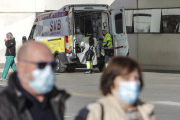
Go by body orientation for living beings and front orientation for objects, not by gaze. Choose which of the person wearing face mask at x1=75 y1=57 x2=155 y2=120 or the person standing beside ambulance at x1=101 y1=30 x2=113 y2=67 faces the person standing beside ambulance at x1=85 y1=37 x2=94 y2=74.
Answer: the person standing beside ambulance at x1=101 y1=30 x2=113 y2=67

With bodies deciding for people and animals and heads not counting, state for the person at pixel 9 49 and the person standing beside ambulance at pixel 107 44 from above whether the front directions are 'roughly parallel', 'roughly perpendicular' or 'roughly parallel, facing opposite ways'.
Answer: roughly parallel

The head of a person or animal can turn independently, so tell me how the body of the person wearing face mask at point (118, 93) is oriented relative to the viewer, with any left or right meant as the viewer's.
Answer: facing the viewer and to the right of the viewer

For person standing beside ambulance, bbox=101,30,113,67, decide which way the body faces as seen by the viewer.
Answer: to the viewer's left

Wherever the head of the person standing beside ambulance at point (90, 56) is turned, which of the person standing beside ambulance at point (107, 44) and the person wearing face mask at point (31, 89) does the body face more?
the person wearing face mask

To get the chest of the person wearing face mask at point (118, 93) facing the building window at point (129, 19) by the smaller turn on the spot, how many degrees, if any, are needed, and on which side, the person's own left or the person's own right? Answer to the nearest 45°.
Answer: approximately 135° to the person's own left

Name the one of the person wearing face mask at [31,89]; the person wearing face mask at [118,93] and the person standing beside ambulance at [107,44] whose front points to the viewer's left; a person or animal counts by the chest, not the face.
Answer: the person standing beside ambulance

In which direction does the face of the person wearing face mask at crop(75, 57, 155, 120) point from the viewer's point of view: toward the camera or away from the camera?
toward the camera

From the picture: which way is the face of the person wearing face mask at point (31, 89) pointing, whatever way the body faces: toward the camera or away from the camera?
toward the camera

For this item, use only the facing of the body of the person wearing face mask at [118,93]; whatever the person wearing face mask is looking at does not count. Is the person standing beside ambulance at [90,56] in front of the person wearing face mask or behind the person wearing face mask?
behind

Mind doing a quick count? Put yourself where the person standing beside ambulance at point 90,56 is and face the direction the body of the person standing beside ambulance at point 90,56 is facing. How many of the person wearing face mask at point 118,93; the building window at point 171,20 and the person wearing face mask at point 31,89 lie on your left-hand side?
2

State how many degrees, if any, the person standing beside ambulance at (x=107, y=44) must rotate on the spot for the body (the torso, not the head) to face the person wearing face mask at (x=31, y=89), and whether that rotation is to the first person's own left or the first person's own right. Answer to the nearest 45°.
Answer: approximately 90° to the first person's own left

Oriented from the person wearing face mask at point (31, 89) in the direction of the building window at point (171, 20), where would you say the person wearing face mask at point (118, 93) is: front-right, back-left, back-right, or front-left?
front-right
